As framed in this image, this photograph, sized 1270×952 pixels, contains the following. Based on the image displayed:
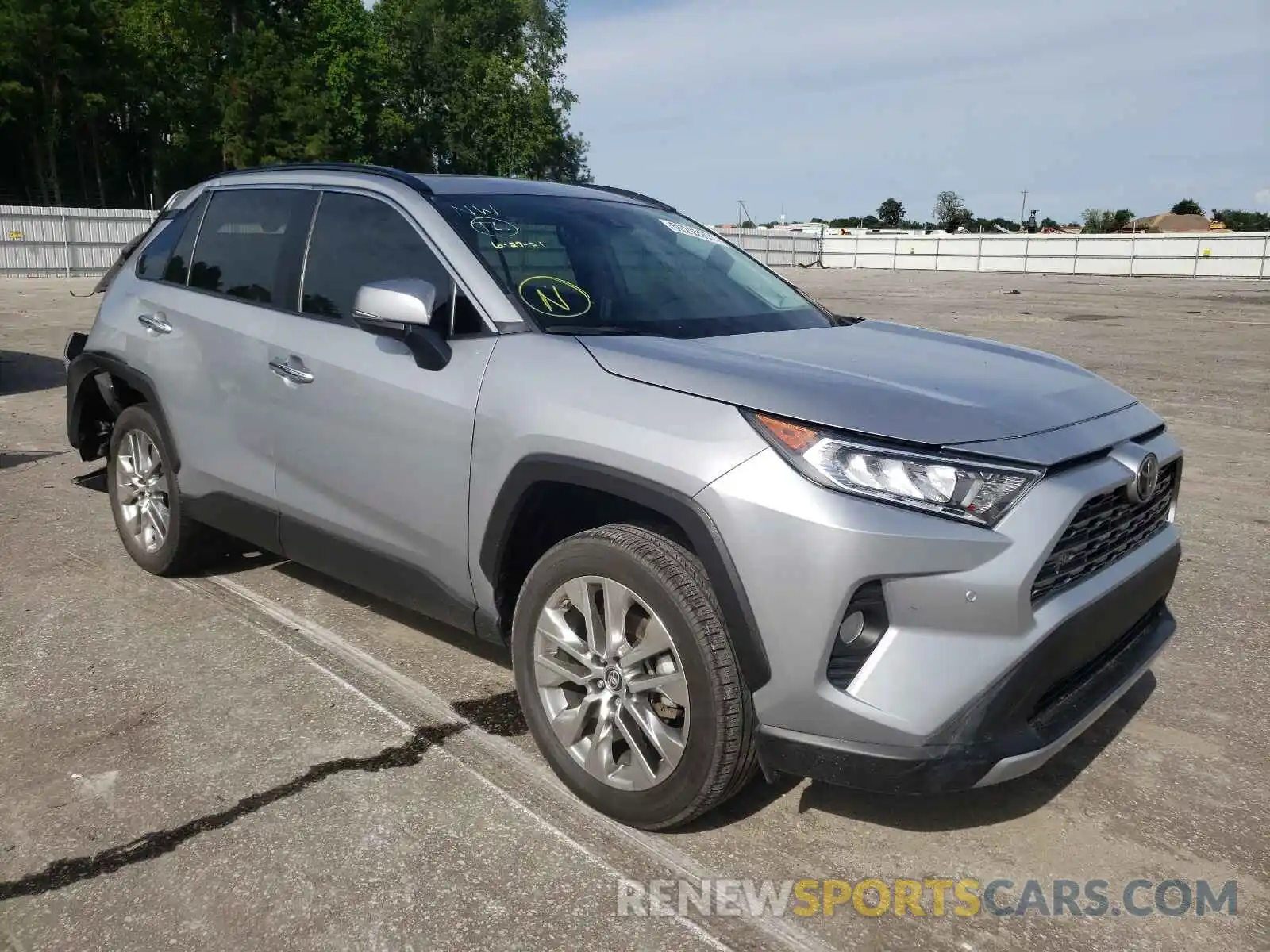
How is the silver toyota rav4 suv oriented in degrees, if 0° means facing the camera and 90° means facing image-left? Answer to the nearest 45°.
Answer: approximately 315°
